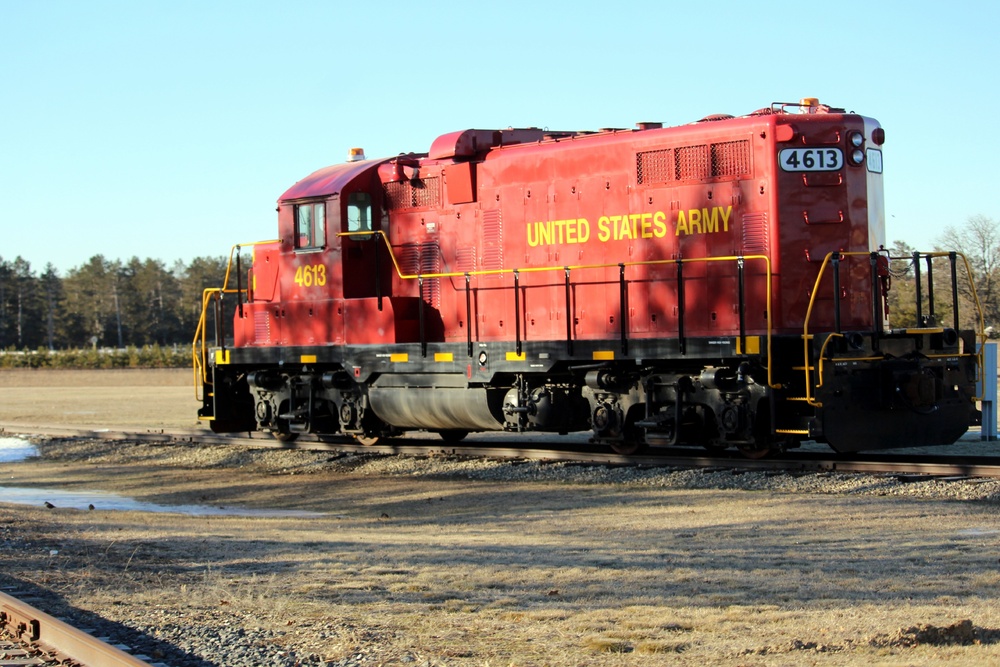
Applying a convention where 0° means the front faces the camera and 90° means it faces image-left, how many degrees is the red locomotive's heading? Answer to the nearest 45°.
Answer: approximately 135°

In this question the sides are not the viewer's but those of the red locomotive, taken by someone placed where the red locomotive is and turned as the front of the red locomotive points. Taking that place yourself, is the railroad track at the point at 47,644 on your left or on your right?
on your left
